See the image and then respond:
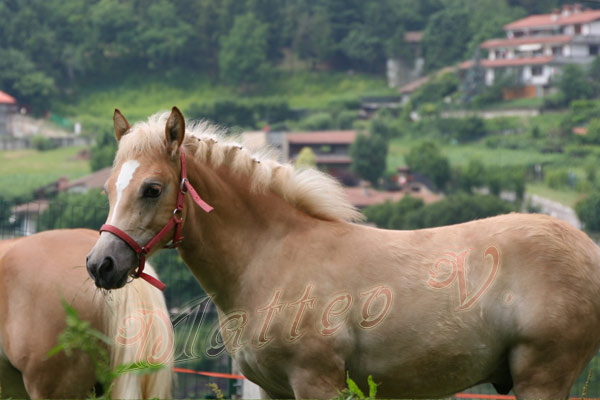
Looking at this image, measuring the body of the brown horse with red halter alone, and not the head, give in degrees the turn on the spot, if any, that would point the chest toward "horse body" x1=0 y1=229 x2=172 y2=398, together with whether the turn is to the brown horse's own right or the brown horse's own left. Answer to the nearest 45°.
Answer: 0° — it already faces it

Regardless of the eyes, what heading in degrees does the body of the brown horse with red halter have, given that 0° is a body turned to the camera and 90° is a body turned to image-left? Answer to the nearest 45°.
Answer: approximately 90°
